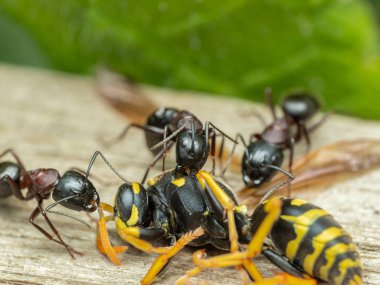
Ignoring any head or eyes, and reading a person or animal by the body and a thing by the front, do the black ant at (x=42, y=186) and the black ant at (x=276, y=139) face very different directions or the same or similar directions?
very different directions

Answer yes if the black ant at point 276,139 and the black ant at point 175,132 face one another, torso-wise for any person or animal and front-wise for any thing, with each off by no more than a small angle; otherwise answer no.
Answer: no

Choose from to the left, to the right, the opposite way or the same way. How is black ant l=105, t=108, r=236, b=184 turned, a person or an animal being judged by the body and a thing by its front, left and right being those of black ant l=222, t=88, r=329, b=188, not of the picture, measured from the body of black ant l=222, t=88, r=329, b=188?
to the left

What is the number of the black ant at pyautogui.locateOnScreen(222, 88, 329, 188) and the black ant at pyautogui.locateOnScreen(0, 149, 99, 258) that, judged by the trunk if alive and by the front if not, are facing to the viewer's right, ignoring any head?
1

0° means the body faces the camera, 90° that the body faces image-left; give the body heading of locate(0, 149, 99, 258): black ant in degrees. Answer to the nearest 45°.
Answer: approximately 270°

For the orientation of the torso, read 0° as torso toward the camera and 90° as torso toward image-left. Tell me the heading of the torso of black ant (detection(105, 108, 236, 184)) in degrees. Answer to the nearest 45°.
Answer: approximately 315°

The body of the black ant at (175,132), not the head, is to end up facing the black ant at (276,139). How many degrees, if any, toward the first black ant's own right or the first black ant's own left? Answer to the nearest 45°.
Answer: approximately 90° to the first black ant's own left

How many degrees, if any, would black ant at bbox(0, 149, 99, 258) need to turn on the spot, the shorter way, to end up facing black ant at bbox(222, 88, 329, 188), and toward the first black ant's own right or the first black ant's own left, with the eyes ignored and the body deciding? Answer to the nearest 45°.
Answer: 0° — it already faces it

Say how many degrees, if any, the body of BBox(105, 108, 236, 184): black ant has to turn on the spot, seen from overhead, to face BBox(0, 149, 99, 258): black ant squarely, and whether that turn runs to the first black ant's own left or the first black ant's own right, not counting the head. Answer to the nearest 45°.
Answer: approximately 135° to the first black ant's own right

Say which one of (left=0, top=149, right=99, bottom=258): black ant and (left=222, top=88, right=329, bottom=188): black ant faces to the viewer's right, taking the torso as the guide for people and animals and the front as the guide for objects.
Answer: (left=0, top=149, right=99, bottom=258): black ant

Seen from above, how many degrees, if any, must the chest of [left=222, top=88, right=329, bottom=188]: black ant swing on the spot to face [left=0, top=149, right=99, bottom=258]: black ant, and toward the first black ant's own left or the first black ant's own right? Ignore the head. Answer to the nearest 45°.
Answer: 0° — it already faces it

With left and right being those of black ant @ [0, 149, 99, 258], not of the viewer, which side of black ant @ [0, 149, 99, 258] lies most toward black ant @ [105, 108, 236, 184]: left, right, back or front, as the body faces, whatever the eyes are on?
front

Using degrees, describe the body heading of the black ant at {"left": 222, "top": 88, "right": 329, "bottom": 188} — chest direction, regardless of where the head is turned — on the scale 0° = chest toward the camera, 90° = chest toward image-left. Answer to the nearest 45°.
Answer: approximately 45°
